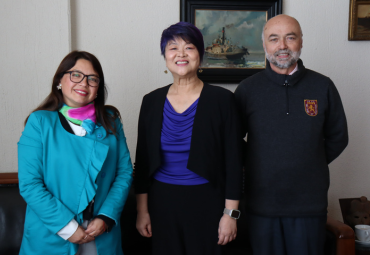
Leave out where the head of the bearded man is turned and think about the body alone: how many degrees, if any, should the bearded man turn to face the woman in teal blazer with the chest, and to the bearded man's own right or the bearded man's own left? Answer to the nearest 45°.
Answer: approximately 45° to the bearded man's own right

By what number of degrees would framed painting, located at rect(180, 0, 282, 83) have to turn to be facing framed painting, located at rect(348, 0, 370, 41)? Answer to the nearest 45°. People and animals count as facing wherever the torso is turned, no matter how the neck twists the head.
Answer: approximately 90° to its left

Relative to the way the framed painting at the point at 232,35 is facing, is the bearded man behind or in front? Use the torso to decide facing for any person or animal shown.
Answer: in front

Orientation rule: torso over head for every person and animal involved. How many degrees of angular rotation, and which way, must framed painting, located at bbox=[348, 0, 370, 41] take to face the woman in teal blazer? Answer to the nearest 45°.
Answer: approximately 45° to its right

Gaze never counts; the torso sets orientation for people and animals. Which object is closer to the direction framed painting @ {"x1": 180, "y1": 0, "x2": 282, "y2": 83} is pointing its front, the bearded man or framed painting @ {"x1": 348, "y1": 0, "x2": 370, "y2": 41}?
the bearded man

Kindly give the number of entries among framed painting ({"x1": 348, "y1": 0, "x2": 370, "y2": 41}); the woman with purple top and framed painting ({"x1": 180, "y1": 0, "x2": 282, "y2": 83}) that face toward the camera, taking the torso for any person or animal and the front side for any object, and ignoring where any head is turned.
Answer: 3

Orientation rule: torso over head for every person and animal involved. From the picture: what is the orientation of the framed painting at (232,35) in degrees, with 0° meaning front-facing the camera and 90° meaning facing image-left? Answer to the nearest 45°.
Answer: approximately 0°
